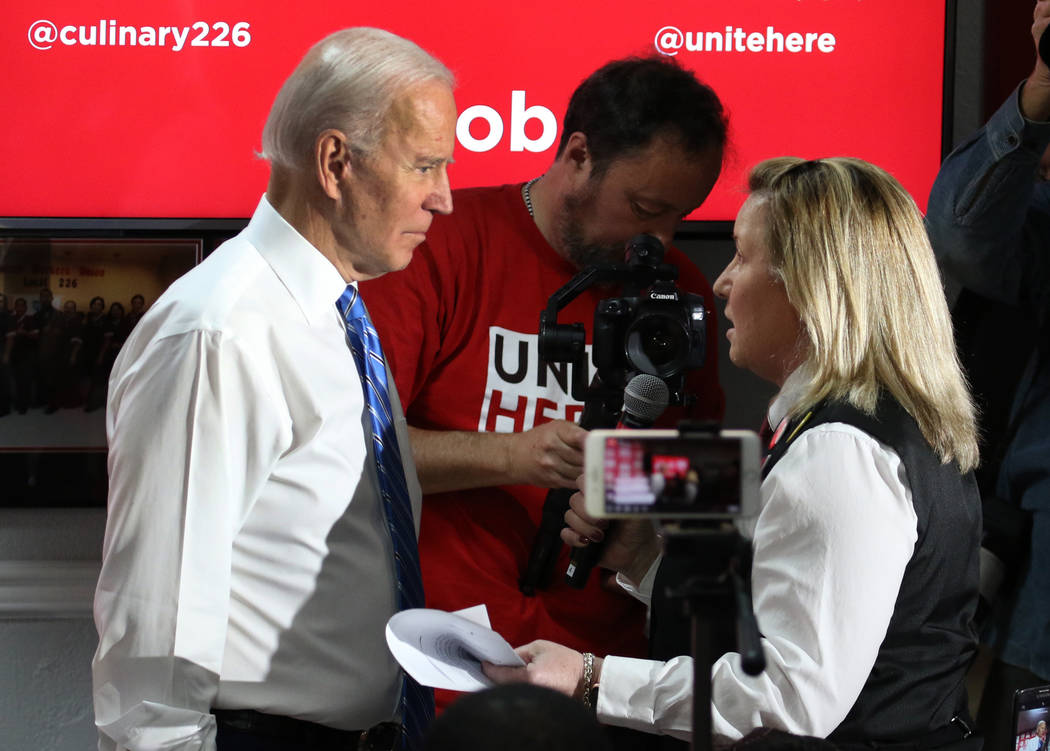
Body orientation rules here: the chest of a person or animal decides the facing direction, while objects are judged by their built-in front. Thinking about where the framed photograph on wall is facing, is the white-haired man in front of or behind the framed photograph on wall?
in front

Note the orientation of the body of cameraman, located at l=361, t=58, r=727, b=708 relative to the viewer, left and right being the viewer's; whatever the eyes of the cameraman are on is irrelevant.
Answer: facing the viewer and to the right of the viewer

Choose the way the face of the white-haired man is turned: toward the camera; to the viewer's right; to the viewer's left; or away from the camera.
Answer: to the viewer's right

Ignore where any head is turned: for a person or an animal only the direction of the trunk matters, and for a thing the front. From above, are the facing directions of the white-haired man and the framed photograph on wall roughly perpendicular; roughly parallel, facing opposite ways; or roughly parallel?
roughly perpendicular

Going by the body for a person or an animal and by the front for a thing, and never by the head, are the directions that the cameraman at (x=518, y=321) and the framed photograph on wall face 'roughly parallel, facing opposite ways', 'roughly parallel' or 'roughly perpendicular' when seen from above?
roughly parallel

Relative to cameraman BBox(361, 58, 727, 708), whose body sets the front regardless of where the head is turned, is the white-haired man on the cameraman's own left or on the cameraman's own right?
on the cameraman's own right

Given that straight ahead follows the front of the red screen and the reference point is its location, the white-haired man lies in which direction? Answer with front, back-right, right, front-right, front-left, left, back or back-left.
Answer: front

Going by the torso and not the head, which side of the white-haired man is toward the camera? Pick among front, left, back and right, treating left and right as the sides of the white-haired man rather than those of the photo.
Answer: right

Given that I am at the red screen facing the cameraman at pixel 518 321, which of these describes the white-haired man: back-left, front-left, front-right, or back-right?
front-right

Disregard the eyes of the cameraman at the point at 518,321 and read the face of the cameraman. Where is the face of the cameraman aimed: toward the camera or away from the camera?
toward the camera

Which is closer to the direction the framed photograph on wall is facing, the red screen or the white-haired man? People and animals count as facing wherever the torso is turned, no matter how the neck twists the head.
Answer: the white-haired man

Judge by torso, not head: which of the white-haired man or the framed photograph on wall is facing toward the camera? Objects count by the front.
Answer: the framed photograph on wall

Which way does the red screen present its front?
toward the camera
